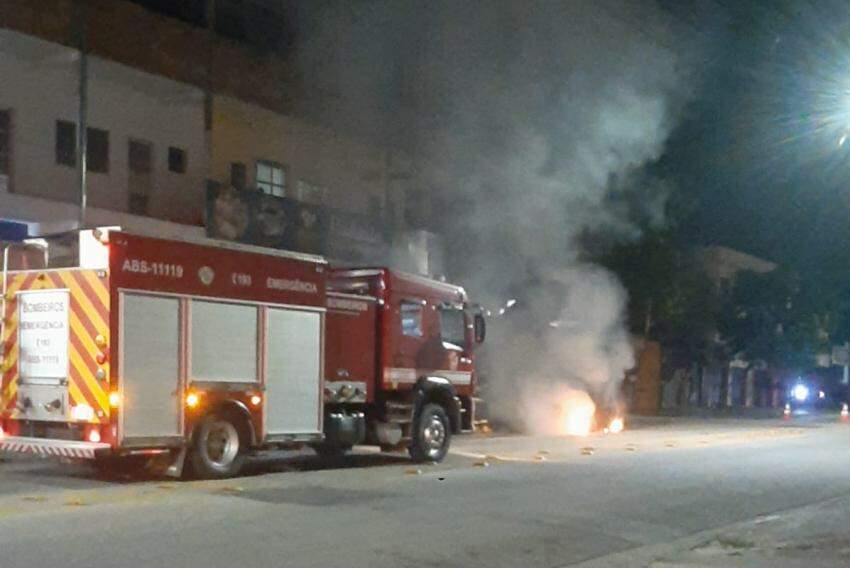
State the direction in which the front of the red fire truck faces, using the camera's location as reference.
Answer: facing away from the viewer and to the right of the viewer

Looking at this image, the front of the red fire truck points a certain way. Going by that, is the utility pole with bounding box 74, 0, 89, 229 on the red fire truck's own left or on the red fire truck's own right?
on the red fire truck's own left
